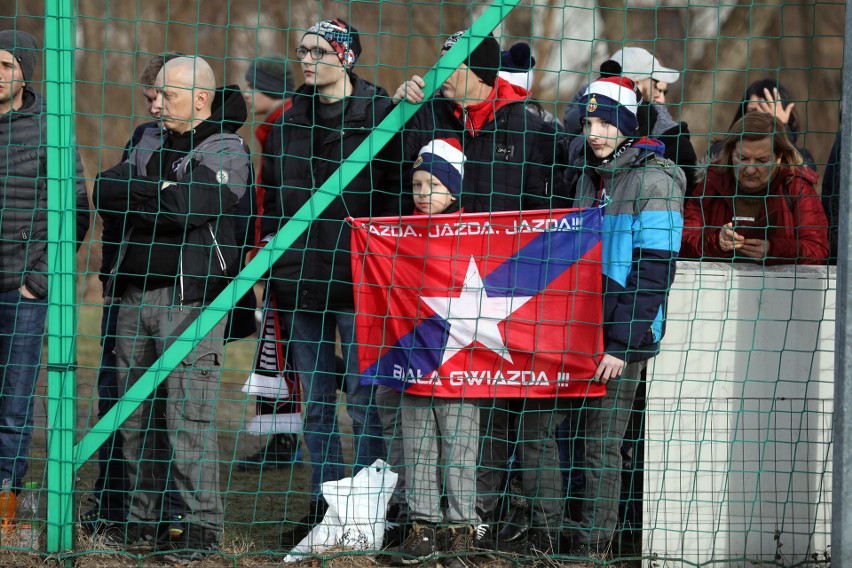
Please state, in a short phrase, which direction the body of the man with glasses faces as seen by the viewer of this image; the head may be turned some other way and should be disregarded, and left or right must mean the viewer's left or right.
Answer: facing the viewer and to the left of the viewer

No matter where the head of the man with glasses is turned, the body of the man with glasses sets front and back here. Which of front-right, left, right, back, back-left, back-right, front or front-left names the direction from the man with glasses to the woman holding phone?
back-left

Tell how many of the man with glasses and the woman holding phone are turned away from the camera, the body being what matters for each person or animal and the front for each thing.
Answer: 0

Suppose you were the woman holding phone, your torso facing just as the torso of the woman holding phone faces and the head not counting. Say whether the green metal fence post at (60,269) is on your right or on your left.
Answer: on your right

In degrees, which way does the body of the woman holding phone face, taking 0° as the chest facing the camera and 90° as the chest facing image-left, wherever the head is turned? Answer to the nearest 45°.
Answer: approximately 0°
